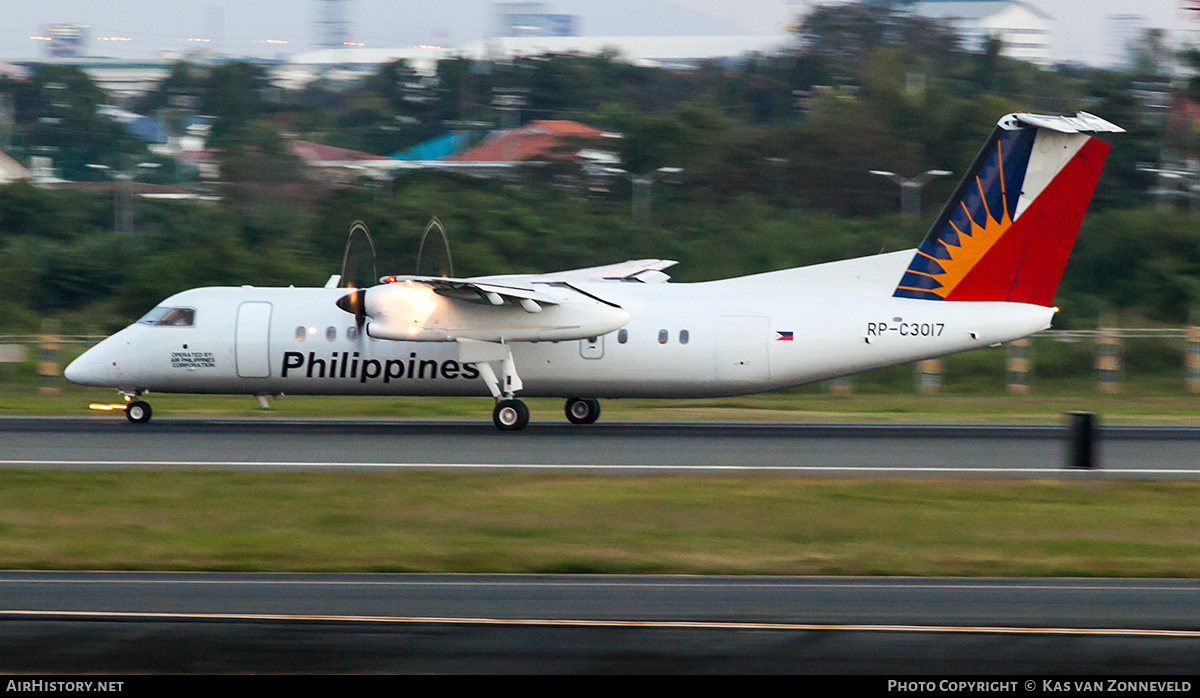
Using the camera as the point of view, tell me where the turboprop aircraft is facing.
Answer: facing to the left of the viewer
